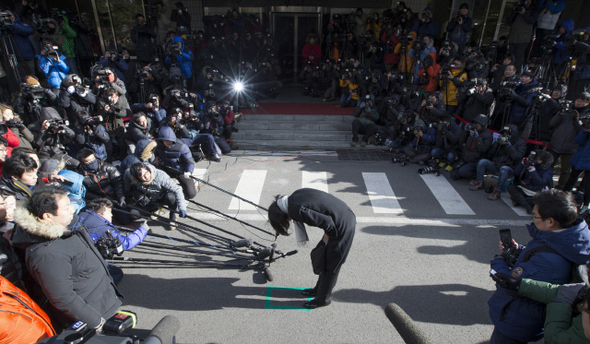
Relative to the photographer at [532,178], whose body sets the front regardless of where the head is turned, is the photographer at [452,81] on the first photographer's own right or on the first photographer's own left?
on the first photographer's own right

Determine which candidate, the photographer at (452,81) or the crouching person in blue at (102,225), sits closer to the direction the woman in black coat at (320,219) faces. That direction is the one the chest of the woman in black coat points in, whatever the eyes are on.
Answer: the crouching person in blue

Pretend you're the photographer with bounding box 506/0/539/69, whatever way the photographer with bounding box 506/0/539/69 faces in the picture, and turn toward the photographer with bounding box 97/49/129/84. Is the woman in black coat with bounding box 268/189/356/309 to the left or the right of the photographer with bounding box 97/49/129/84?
left

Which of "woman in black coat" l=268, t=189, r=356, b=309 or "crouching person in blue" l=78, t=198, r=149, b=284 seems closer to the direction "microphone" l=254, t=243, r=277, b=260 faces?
the woman in black coat

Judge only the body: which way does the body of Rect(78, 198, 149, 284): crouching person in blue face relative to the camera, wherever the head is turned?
to the viewer's right

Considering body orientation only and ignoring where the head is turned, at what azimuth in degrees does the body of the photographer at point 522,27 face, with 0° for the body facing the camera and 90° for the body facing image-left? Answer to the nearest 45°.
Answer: approximately 45°

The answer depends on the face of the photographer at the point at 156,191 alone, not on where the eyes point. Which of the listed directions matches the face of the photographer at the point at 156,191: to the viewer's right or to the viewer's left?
to the viewer's right

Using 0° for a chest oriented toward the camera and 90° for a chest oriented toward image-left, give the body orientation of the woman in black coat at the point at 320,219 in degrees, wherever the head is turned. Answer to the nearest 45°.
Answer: approximately 90°

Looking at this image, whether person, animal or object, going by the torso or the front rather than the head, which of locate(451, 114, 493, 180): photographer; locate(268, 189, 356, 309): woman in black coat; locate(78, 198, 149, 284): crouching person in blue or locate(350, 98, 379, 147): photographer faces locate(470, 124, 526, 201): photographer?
the crouching person in blue
